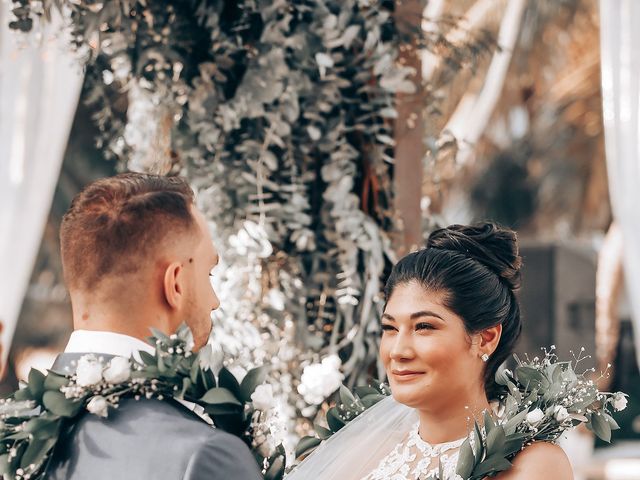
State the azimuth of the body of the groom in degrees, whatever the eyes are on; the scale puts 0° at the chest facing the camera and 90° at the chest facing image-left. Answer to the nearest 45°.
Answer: approximately 225°

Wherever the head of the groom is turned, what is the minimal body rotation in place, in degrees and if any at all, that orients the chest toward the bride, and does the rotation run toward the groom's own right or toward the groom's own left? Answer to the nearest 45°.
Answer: approximately 45° to the groom's own right

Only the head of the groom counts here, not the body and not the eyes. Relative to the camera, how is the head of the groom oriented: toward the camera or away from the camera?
away from the camera

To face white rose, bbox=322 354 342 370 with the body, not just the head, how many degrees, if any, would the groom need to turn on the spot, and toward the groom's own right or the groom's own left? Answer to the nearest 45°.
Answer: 0° — they already face it

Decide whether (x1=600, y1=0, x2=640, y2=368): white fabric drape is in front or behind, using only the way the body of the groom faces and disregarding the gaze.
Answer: in front

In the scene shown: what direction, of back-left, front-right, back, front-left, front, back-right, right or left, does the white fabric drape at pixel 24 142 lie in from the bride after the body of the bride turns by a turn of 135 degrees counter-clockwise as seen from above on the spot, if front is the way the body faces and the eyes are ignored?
back-left

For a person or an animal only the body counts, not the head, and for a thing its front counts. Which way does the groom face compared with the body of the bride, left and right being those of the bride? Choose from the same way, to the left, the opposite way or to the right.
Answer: the opposite way

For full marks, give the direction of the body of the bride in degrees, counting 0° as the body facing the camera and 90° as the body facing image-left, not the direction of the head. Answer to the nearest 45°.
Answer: approximately 45°
